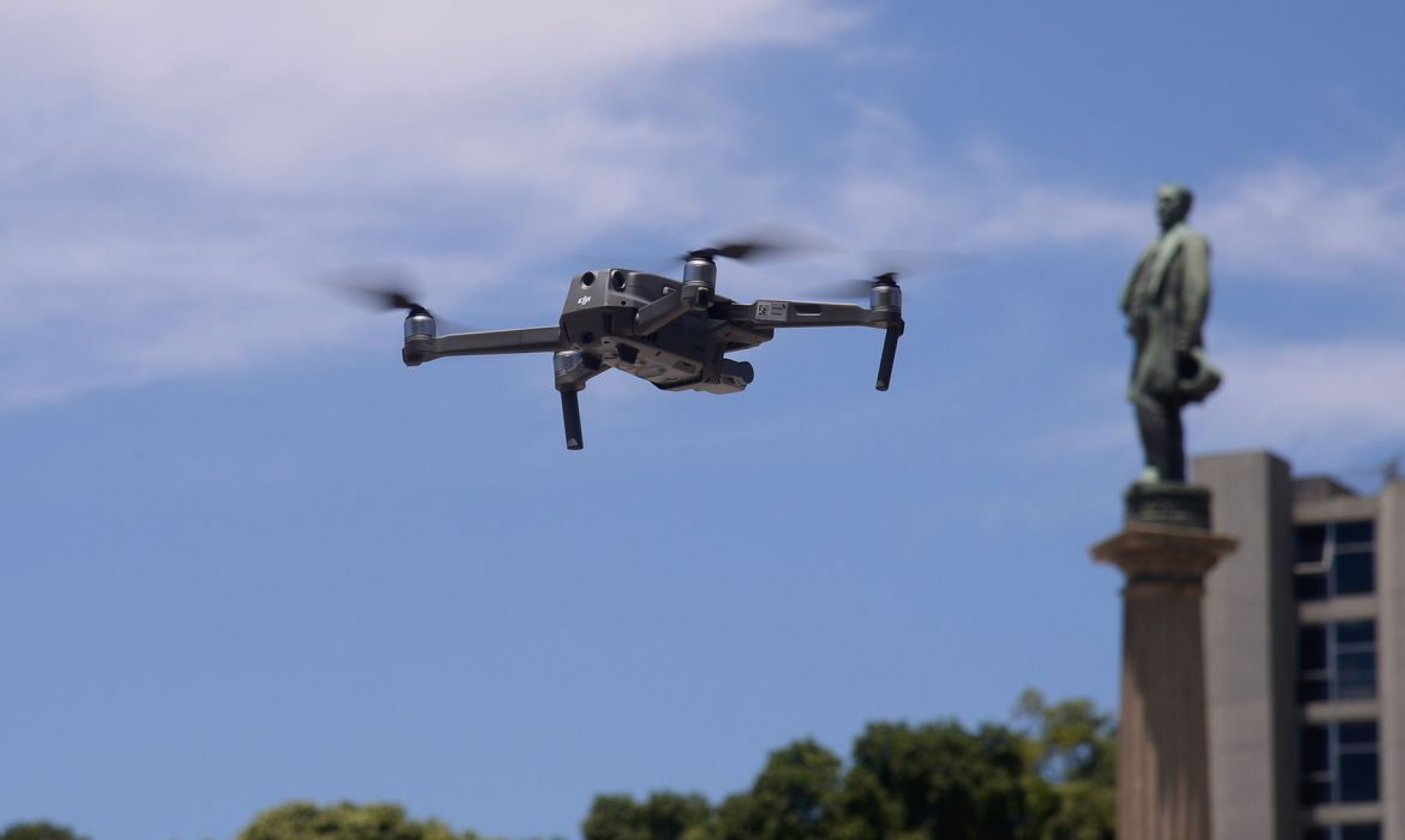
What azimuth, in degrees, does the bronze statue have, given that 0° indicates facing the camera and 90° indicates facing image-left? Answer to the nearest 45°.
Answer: approximately 45°
